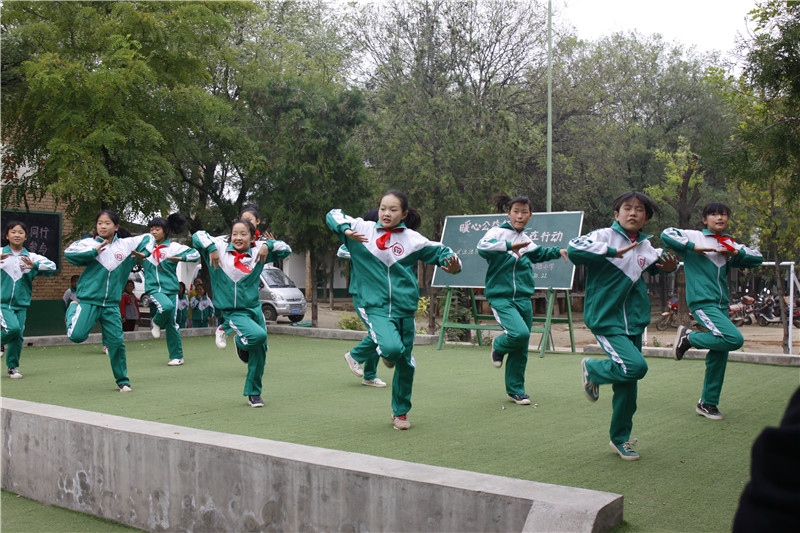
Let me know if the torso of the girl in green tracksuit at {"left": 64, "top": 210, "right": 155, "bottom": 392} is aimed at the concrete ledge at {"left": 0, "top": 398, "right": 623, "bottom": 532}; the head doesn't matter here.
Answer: yes

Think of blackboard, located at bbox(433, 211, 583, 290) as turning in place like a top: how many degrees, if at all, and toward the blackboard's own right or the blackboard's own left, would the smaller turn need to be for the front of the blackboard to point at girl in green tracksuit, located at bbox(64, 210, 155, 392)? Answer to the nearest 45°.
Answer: approximately 45° to the blackboard's own right

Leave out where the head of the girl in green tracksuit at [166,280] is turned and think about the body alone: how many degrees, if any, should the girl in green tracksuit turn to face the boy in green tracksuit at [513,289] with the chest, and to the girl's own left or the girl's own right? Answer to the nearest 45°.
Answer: approximately 90° to the girl's own left

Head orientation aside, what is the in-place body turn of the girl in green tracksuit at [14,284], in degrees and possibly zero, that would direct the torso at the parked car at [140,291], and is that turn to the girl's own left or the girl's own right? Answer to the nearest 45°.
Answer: approximately 180°

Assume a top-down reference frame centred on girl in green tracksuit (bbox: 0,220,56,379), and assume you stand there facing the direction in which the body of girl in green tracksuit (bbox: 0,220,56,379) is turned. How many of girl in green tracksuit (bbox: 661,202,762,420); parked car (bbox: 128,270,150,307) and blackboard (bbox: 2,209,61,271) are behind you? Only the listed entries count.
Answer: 2

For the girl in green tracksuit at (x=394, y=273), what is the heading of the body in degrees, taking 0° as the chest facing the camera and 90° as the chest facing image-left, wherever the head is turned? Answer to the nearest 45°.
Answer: approximately 0°

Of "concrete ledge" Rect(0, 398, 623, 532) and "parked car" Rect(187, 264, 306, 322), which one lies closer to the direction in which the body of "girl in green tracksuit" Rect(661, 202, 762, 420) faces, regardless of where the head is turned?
the concrete ledge

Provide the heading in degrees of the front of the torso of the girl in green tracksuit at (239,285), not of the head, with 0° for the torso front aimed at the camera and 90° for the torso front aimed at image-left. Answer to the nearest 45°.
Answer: approximately 0°
